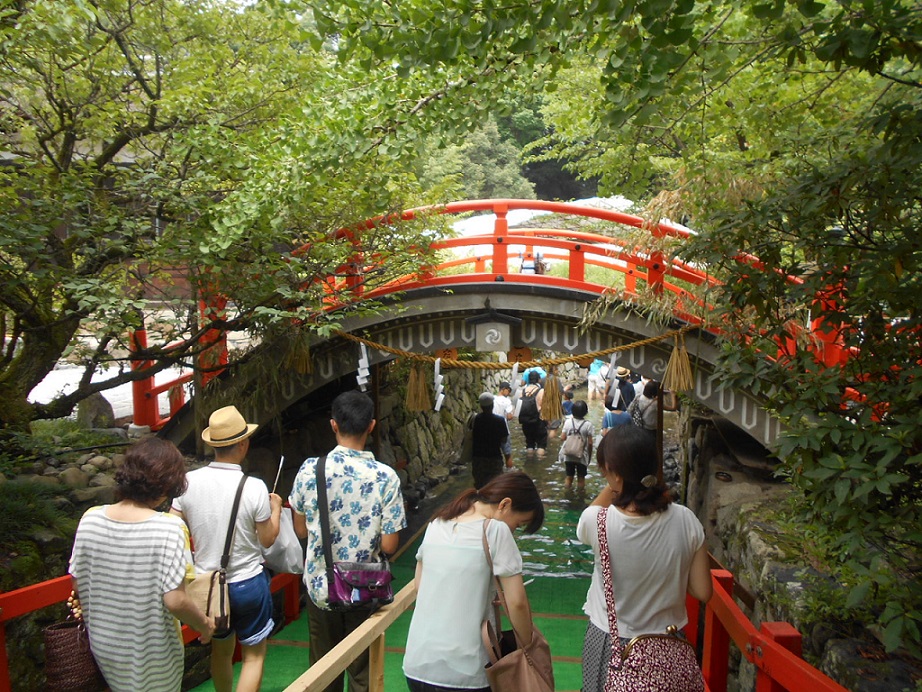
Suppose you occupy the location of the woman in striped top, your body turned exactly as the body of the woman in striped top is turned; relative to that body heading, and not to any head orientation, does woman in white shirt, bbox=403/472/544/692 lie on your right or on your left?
on your right

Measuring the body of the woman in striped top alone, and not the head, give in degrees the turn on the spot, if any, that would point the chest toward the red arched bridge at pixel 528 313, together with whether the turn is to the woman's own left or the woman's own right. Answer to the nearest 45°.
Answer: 0° — they already face it

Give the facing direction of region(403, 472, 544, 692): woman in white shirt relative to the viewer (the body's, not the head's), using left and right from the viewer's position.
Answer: facing away from the viewer and to the right of the viewer

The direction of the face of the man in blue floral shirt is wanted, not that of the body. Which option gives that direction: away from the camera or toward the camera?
away from the camera

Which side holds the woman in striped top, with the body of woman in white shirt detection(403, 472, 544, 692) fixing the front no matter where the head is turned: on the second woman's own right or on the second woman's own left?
on the second woman's own left

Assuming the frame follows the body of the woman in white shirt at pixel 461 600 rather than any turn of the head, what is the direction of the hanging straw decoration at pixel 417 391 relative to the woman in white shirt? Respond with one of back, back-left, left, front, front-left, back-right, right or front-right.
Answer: front-left

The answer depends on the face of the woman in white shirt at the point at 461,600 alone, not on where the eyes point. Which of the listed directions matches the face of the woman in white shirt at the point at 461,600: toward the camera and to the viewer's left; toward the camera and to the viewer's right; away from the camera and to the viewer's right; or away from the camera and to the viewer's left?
away from the camera and to the viewer's right

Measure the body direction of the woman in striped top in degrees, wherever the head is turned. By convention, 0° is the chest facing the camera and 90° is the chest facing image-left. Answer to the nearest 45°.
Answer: approximately 225°

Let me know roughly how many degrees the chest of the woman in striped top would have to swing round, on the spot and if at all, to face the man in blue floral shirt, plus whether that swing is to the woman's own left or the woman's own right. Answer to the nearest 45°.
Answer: approximately 45° to the woman's own right

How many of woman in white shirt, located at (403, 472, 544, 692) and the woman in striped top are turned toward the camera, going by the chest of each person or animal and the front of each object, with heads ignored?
0
